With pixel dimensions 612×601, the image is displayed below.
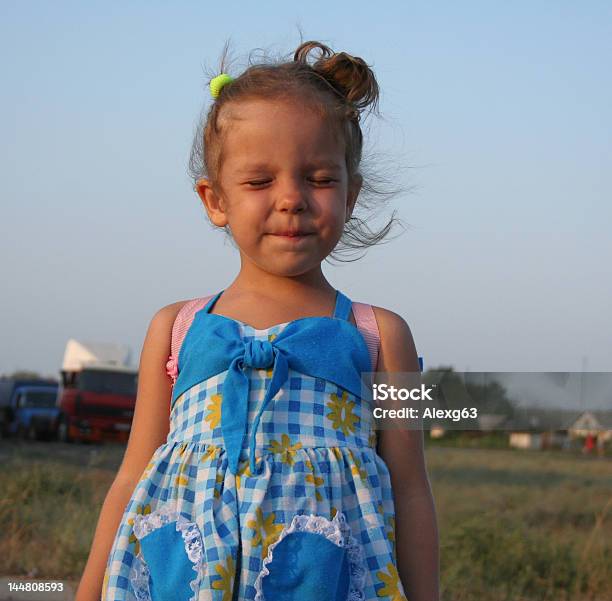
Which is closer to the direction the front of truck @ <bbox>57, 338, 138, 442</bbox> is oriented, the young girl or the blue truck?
the young girl

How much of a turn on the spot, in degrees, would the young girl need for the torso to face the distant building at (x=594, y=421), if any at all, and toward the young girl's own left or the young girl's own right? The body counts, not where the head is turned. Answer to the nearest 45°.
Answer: approximately 135° to the young girl's own left

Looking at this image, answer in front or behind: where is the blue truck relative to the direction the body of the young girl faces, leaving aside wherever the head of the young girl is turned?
behind

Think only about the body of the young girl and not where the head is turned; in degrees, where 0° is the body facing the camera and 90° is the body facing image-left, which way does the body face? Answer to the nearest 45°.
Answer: approximately 0°
